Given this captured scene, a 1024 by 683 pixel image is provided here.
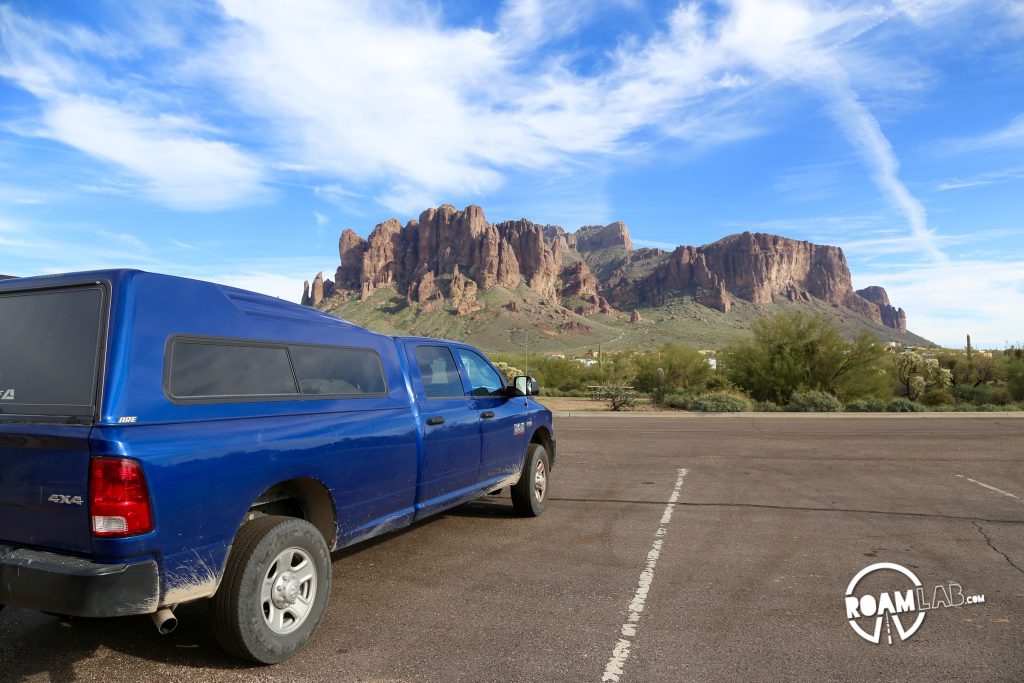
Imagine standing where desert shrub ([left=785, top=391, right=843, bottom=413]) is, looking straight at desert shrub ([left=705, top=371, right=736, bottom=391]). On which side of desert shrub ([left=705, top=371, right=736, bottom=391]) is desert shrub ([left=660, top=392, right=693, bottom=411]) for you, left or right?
left

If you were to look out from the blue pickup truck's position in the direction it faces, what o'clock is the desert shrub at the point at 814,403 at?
The desert shrub is roughly at 12 o'clock from the blue pickup truck.

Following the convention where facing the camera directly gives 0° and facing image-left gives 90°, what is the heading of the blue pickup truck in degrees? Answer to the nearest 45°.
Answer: approximately 225°

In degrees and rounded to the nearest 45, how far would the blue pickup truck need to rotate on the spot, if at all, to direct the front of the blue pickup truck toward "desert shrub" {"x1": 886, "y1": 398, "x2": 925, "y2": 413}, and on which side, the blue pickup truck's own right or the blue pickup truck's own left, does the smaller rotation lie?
0° — it already faces it

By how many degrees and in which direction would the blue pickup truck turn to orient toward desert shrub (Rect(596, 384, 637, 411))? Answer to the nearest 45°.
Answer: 0° — it already faces it

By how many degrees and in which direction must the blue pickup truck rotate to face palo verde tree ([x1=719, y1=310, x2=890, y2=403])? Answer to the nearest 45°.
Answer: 0° — it already faces it

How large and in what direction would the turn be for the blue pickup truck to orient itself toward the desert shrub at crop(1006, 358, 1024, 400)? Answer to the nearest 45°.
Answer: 0° — it already faces it

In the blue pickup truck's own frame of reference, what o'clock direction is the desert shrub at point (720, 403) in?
The desert shrub is roughly at 12 o'clock from the blue pickup truck.

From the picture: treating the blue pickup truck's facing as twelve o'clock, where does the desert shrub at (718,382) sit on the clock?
The desert shrub is roughly at 12 o'clock from the blue pickup truck.

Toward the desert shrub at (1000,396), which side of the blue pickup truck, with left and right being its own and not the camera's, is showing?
front

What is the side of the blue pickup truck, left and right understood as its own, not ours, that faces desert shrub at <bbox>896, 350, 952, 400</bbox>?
front

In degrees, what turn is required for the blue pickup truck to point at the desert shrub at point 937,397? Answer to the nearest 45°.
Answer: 0° — it already faces it

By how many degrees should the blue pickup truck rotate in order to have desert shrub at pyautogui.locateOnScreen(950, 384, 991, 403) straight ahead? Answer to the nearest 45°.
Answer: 0° — it already faces it
